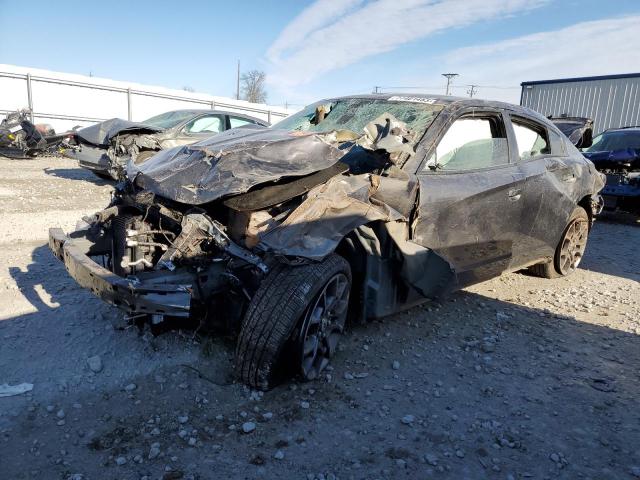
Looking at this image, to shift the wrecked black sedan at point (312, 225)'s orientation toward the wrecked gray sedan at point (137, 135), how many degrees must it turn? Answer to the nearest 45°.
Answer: approximately 90° to its right

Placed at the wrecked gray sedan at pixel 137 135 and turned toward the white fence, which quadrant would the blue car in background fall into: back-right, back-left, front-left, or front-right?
back-right

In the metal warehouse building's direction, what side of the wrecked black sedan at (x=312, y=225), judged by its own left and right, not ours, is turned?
back

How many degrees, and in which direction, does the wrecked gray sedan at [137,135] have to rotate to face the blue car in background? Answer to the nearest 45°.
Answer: approximately 135° to its left

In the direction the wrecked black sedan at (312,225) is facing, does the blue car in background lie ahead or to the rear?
to the rear

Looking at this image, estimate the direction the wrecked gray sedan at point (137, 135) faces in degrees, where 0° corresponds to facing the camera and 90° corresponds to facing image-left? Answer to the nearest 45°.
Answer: approximately 45°
